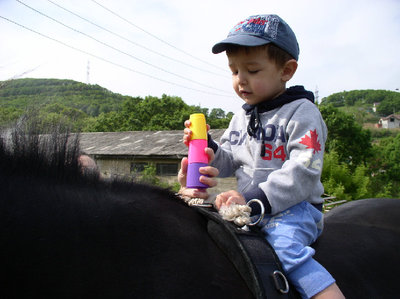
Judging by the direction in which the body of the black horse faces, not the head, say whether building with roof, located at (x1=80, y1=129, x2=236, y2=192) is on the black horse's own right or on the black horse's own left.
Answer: on the black horse's own right

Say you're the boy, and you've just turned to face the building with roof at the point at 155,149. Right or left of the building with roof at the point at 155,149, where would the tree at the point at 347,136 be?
right

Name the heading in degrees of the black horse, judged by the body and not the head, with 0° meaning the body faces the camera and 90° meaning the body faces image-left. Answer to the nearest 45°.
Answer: approximately 90°

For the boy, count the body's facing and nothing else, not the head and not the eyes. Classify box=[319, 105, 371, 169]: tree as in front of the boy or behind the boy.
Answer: behind

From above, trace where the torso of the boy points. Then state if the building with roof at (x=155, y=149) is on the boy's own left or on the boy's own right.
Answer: on the boy's own right

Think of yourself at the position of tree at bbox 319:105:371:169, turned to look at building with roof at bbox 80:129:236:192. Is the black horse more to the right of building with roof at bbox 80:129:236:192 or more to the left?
left

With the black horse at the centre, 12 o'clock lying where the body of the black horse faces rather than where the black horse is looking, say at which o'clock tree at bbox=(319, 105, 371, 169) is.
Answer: The tree is roughly at 4 o'clock from the black horse.

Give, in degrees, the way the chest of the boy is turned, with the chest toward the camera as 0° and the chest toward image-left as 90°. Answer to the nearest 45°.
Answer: approximately 45°
